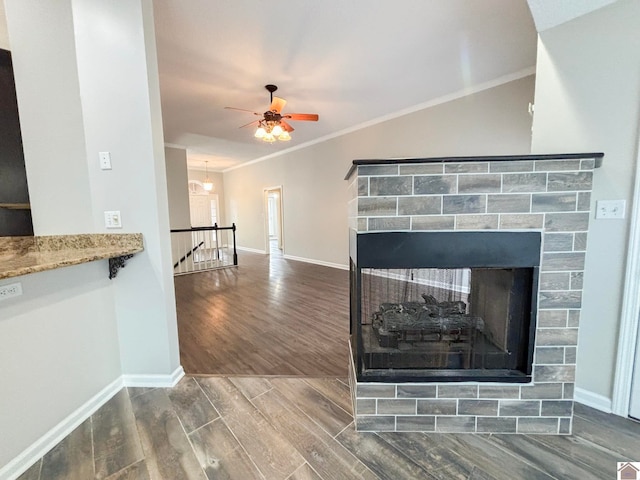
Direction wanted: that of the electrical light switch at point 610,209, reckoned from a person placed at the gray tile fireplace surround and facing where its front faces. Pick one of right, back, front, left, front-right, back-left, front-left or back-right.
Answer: back-left

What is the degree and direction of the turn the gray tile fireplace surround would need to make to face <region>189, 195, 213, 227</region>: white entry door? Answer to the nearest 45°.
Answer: approximately 135° to its right

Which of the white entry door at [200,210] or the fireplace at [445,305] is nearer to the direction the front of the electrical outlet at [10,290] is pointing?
the fireplace

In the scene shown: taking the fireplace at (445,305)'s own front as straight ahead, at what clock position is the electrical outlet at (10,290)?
The electrical outlet is roughly at 2 o'clock from the fireplace.

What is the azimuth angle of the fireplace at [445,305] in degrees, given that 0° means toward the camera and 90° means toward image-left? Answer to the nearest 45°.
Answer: approximately 0°
